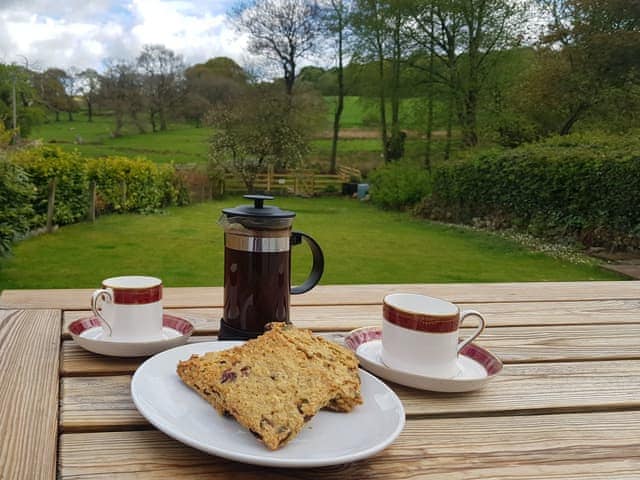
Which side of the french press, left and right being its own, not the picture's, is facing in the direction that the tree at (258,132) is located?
right

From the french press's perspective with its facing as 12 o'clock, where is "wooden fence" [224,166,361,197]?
The wooden fence is roughly at 3 o'clock from the french press.

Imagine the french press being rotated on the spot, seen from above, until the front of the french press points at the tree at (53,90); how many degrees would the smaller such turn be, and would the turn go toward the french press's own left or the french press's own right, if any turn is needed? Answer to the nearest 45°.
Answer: approximately 90° to the french press's own right

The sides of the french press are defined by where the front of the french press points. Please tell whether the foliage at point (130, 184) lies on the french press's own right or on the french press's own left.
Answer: on the french press's own right

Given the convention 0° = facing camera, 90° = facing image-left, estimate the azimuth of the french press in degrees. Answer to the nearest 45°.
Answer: approximately 90°

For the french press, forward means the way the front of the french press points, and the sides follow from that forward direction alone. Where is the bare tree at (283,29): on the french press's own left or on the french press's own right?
on the french press's own right

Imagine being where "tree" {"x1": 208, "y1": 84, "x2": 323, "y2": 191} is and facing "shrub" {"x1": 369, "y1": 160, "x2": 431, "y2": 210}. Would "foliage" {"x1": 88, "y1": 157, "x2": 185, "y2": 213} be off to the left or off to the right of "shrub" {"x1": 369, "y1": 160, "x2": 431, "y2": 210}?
right

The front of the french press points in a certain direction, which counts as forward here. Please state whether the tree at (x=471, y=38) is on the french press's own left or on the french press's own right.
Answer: on the french press's own right

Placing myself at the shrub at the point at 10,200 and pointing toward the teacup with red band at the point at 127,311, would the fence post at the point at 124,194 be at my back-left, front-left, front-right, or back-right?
back-left

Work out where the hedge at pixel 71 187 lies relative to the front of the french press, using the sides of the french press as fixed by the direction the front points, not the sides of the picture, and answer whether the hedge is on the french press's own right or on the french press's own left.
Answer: on the french press's own right
